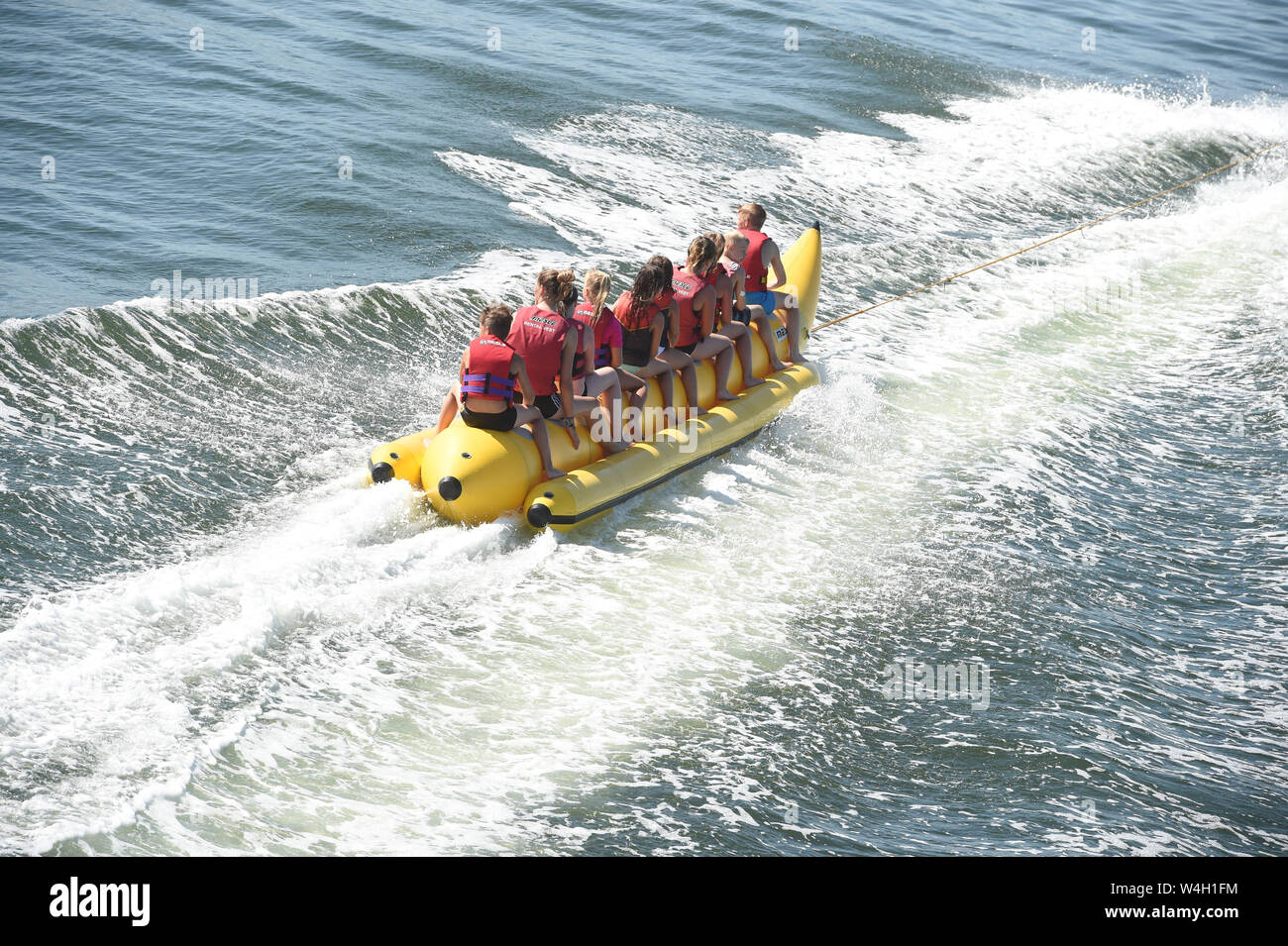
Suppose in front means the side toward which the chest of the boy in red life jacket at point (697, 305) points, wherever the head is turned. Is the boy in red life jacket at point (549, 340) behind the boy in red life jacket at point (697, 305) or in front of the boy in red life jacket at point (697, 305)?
behind

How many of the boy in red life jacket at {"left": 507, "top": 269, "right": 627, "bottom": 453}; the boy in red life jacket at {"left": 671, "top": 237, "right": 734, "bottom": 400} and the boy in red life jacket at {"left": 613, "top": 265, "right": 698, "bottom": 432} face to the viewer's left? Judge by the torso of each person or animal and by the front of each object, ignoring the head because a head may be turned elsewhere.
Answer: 0

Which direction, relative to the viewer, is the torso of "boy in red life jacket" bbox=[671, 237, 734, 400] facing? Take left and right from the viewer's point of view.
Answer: facing away from the viewer and to the right of the viewer

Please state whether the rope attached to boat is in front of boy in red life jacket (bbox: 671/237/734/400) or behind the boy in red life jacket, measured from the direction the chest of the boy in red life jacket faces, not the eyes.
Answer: in front

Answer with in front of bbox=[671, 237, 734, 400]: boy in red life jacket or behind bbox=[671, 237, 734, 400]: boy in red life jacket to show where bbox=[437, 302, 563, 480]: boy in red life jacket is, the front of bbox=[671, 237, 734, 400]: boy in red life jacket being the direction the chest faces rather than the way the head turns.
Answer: behind

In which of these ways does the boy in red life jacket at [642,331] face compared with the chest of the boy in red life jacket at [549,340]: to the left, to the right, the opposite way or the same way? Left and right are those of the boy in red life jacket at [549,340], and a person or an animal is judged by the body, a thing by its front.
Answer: the same way

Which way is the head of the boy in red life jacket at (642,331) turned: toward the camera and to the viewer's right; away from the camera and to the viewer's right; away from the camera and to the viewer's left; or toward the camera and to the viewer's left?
away from the camera and to the viewer's right

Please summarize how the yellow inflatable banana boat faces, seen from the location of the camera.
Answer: facing away from the viewer and to the right of the viewer

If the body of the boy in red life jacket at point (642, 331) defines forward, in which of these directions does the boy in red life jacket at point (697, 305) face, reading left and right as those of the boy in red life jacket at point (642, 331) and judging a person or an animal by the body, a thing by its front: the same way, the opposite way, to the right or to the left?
the same way

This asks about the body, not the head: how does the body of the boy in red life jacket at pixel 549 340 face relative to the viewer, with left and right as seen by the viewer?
facing away from the viewer and to the right of the viewer

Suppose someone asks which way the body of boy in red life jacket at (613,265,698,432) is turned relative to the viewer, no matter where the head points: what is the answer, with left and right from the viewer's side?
facing away from the viewer and to the right of the viewer

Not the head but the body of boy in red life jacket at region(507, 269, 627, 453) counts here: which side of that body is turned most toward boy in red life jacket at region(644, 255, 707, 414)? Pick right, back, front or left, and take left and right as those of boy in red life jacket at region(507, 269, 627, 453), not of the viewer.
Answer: front
